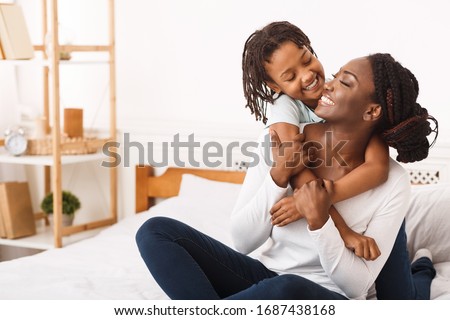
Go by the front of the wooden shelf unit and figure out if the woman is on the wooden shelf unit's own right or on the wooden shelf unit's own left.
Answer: on the wooden shelf unit's own left

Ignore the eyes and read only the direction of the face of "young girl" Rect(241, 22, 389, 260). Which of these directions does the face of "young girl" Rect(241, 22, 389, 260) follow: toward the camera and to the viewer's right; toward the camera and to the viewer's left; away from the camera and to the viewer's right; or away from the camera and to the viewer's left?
toward the camera and to the viewer's right

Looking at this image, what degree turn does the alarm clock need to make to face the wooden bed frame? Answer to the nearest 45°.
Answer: approximately 90° to its left

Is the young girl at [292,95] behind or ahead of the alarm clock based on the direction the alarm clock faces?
ahead

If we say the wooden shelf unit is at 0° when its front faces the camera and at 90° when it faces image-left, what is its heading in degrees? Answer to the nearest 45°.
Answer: approximately 45°

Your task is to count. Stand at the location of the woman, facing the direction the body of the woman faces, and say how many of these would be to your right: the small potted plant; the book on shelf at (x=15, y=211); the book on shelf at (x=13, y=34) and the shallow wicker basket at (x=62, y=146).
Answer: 4

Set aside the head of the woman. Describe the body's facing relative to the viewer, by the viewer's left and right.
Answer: facing the viewer and to the left of the viewer

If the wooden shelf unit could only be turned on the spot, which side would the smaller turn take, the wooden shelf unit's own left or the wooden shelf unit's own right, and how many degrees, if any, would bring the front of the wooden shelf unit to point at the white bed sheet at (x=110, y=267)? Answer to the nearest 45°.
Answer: approximately 45° to the wooden shelf unit's own left

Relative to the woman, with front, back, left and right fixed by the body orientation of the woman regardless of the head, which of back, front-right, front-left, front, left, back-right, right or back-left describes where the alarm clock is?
right

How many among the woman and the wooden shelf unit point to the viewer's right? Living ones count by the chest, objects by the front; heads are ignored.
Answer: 0
